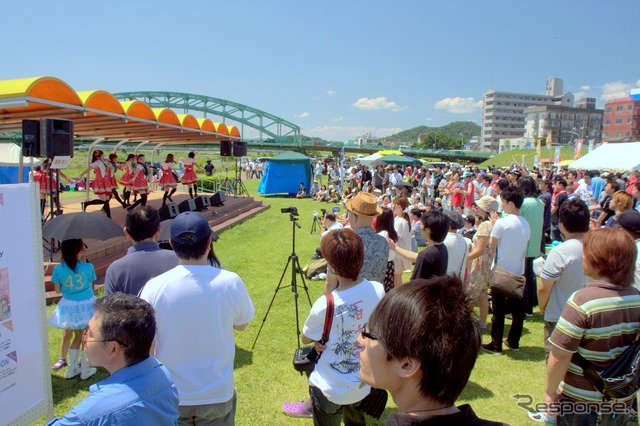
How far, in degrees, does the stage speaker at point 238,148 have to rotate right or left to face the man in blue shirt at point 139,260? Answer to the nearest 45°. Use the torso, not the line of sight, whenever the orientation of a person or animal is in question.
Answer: approximately 45° to its right

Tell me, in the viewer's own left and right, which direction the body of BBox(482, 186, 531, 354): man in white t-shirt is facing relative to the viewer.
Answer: facing away from the viewer and to the left of the viewer

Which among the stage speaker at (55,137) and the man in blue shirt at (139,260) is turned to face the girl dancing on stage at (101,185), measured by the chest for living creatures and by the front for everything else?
the man in blue shirt

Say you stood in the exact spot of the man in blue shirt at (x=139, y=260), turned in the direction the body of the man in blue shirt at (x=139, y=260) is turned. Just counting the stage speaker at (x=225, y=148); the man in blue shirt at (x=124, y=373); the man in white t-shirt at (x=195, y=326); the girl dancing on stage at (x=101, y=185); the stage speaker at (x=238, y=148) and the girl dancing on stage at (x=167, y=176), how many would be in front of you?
4

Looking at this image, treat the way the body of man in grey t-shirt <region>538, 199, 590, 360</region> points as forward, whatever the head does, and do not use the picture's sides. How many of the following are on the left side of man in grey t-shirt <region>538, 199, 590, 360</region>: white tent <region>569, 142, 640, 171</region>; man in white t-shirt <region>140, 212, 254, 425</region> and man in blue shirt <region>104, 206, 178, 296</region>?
2

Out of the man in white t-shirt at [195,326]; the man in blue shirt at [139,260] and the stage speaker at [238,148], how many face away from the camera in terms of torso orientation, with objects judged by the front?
2

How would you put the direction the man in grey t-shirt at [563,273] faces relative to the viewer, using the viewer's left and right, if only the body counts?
facing away from the viewer and to the left of the viewer

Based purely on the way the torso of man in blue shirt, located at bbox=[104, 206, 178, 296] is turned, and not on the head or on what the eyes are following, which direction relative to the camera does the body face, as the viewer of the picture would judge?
away from the camera

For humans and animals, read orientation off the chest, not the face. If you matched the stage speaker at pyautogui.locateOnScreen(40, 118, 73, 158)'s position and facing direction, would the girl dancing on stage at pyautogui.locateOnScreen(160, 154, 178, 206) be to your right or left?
on your left

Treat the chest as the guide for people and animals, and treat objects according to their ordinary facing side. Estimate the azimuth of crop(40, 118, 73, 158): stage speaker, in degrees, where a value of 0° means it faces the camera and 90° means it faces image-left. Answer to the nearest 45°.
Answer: approximately 315°

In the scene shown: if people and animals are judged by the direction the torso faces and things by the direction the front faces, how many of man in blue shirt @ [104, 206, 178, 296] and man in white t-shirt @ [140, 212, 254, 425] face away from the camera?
2

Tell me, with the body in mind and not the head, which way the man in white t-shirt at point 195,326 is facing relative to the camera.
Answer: away from the camera

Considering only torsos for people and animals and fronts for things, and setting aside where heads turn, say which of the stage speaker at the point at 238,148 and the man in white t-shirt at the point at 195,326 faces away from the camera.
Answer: the man in white t-shirt

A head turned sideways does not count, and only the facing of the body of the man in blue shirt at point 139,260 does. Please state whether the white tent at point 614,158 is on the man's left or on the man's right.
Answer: on the man's right
